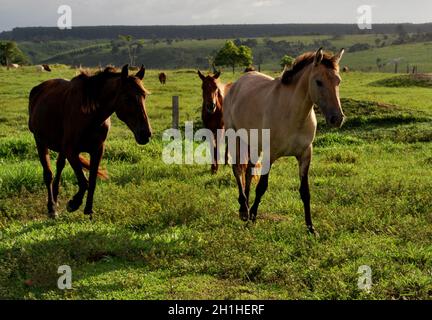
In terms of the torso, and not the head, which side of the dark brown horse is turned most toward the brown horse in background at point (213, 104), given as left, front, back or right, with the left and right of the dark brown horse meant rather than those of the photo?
left

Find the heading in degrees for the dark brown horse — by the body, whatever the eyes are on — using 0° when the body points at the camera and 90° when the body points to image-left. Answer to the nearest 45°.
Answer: approximately 315°

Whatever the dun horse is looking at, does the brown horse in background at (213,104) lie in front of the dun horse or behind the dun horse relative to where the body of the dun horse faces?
behind

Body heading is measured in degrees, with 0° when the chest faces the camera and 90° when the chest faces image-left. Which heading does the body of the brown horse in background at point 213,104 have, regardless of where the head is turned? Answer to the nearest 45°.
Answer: approximately 0°

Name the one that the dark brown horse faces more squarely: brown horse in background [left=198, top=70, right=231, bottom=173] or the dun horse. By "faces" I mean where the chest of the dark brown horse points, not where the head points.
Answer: the dun horse
